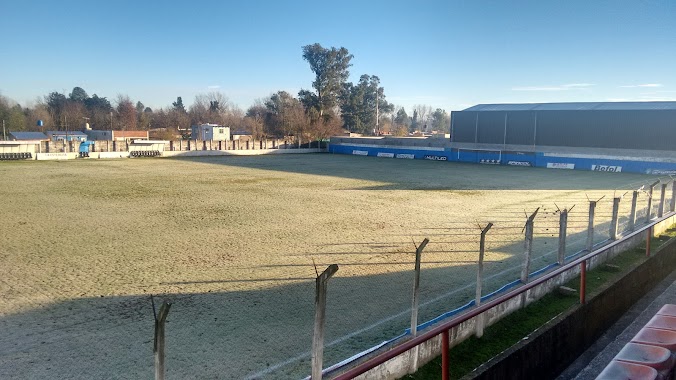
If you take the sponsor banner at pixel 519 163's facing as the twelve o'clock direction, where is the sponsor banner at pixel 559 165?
the sponsor banner at pixel 559 165 is roughly at 10 o'clock from the sponsor banner at pixel 519 163.

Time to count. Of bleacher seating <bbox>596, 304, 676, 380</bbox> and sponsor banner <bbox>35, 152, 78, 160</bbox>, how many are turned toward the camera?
1

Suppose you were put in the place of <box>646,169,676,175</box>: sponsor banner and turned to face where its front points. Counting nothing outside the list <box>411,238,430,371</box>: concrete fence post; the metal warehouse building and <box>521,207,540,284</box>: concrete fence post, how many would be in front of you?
2

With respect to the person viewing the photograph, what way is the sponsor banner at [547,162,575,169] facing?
facing the viewer

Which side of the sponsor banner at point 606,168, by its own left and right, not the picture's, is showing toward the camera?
front

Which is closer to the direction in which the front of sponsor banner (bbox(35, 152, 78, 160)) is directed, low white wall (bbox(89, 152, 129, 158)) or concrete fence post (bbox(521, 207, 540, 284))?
the concrete fence post

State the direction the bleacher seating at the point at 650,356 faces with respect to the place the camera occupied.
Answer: facing to the left of the viewer

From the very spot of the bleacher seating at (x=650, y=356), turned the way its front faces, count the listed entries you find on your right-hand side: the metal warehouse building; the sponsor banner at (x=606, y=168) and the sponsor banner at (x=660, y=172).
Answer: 3

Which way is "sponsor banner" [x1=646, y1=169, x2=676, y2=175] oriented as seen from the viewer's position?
toward the camera

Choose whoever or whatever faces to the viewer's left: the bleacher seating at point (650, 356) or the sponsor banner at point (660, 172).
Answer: the bleacher seating

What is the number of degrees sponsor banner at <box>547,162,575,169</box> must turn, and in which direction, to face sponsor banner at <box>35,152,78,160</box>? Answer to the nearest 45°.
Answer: approximately 90° to its right

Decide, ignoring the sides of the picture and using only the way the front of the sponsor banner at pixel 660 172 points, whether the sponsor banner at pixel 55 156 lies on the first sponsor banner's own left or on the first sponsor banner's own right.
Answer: on the first sponsor banner's own right
